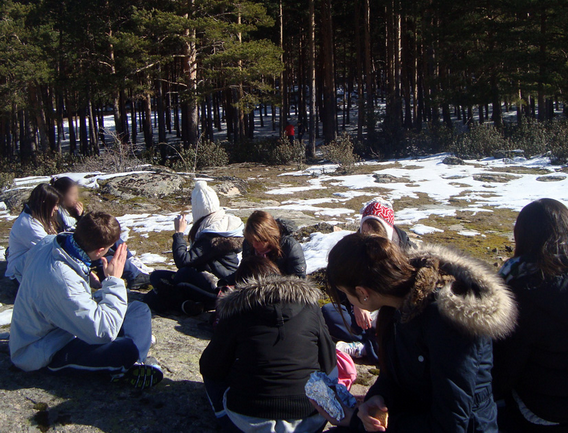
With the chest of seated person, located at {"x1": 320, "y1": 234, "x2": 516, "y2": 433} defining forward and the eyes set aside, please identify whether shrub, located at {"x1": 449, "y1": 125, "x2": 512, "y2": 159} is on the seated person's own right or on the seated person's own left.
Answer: on the seated person's own right

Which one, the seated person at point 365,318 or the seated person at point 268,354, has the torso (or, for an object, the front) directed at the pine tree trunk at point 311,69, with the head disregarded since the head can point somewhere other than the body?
the seated person at point 268,354

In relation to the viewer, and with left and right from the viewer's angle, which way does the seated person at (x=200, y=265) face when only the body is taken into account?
facing to the left of the viewer

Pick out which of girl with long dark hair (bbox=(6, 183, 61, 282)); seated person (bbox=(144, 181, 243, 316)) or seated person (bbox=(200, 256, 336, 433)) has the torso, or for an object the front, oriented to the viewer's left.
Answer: seated person (bbox=(144, 181, 243, 316))

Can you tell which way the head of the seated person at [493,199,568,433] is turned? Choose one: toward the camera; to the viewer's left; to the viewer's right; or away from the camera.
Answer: away from the camera

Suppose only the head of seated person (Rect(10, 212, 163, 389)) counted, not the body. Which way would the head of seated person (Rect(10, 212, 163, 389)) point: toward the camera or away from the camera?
away from the camera

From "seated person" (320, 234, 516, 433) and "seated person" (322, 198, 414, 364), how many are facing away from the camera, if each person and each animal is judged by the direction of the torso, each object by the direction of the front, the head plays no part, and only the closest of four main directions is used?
0

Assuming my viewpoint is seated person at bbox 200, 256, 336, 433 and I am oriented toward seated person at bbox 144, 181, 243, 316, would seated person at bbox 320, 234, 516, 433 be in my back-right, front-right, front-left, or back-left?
back-right

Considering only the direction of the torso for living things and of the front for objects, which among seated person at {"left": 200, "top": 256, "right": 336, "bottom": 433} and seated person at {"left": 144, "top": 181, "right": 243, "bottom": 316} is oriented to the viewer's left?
seated person at {"left": 144, "top": 181, "right": 243, "bottom": 316}

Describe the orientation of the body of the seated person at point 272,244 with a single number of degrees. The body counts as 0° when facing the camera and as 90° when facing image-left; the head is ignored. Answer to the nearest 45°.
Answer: approximately 45°

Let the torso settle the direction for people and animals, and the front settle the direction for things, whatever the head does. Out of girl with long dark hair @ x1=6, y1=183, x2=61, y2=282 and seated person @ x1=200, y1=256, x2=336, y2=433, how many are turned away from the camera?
1

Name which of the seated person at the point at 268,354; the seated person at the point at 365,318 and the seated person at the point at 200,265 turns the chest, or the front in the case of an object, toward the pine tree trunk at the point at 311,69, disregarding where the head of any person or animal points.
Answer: the seated person at the point at 268,354

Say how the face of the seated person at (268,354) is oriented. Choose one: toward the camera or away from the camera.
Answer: away from the camera

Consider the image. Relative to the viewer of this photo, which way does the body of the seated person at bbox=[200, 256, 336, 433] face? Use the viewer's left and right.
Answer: facing away from the viewer

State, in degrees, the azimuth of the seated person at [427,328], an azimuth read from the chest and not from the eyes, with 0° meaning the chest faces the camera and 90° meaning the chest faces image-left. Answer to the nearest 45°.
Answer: approximately 90°

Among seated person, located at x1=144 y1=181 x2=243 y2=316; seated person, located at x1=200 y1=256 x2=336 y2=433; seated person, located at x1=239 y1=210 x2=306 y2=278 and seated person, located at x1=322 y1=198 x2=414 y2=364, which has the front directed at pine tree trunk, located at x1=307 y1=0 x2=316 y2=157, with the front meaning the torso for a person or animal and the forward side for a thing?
seated person, located at x1=200 y1=256 x2=336 y2=433
